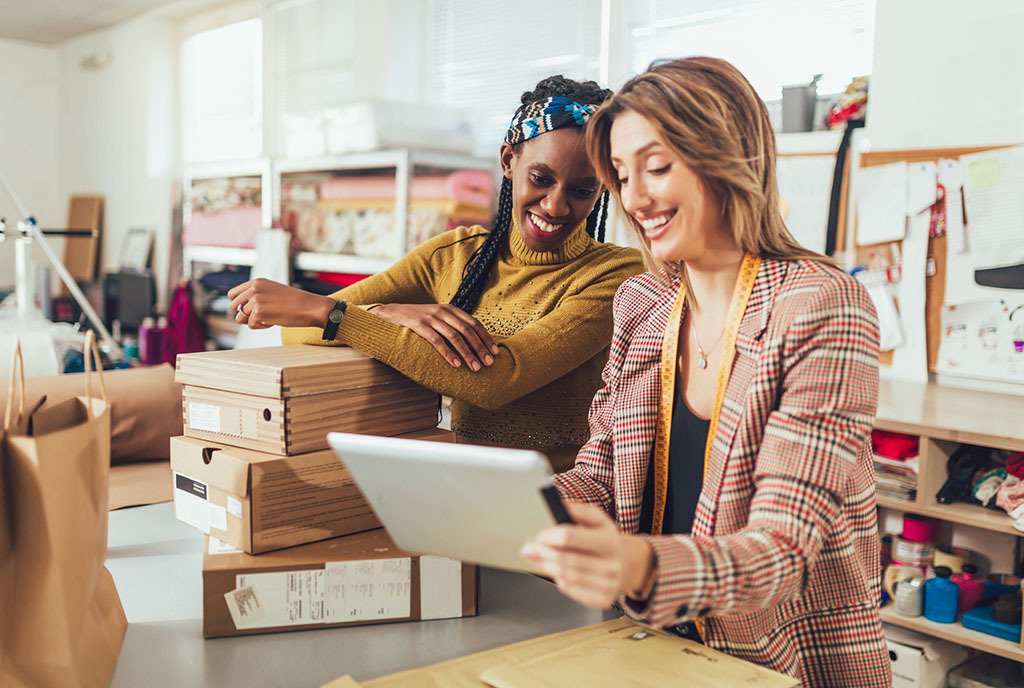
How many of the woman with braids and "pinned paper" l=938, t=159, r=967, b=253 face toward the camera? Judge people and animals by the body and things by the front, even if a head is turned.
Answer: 2

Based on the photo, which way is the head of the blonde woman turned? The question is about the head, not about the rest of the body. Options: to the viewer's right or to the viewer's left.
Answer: to the viewer's left

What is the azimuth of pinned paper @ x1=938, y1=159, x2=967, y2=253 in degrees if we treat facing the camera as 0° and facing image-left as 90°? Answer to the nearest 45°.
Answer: approximately 0°

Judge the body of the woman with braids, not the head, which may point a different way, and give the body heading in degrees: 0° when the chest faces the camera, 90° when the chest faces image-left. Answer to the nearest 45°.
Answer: approximately 0°

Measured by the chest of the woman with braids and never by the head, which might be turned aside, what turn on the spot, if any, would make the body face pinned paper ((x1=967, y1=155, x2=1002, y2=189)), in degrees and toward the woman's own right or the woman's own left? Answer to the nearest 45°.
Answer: approximately 135° to the woman's own left
